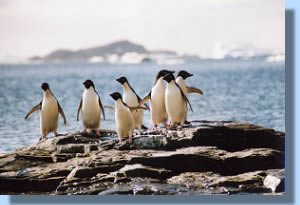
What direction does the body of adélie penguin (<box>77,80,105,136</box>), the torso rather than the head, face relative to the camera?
toward the camera

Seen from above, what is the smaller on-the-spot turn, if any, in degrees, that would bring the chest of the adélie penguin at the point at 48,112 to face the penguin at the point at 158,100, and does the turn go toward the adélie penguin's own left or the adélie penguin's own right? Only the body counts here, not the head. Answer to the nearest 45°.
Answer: approximately 90° to the adélie penguin's own left

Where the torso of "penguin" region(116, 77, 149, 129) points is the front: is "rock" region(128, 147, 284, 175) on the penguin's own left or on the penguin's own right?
on the penguin's own left

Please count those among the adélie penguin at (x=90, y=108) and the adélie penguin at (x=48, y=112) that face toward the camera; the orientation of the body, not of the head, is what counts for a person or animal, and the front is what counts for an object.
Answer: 2

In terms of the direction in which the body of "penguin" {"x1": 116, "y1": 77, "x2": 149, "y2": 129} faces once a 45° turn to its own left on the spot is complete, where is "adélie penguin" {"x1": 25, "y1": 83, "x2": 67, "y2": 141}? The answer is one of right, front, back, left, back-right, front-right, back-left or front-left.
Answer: right

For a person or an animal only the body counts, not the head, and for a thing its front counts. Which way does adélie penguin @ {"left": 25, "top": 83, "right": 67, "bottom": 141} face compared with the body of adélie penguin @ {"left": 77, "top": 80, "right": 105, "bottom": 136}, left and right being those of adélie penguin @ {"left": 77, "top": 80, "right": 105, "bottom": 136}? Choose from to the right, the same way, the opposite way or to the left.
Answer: the same way

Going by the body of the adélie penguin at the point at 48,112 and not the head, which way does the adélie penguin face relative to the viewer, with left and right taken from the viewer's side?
facing the viewer

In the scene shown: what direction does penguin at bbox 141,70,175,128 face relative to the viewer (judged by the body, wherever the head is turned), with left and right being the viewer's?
facing the viewer and to the right of the viewer

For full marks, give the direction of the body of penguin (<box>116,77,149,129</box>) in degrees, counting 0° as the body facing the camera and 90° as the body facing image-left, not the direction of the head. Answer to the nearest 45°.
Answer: approximately 45°

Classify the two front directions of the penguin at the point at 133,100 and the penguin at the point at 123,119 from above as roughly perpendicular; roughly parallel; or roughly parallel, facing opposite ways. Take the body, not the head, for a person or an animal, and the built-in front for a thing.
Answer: roughly parallel
